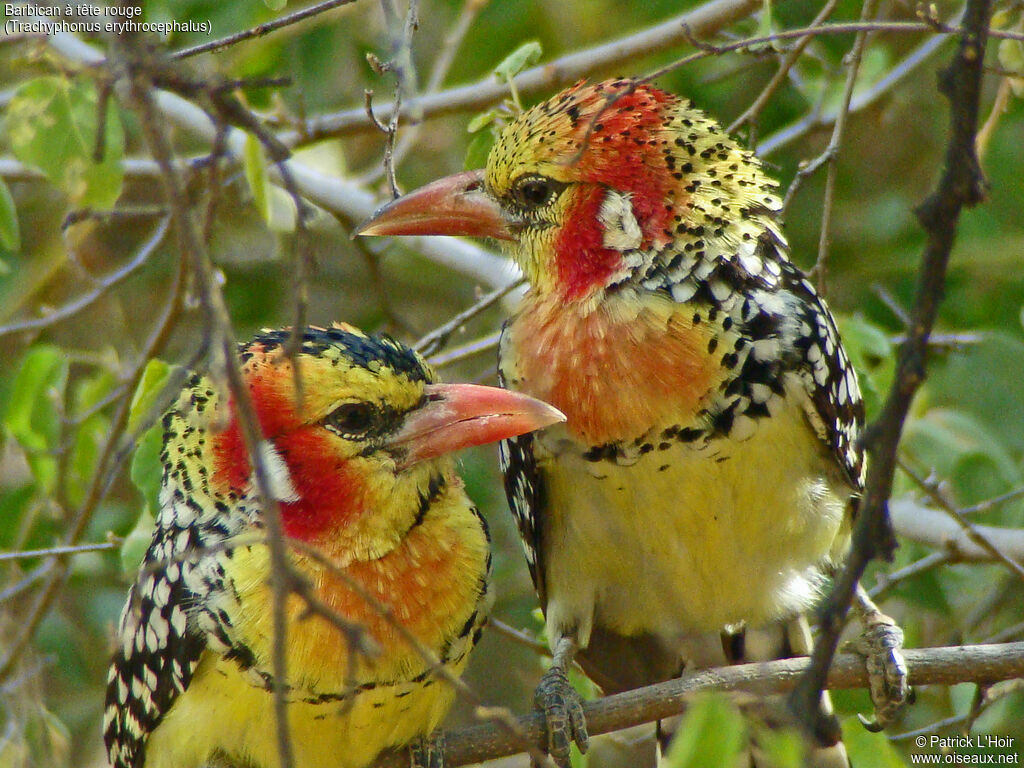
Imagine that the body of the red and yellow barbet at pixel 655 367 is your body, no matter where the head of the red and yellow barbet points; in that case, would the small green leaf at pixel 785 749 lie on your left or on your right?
on your left

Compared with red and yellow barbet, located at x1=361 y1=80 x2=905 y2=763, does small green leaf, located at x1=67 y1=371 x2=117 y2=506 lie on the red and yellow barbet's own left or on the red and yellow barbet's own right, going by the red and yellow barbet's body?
on the red and yellow barbet's own right

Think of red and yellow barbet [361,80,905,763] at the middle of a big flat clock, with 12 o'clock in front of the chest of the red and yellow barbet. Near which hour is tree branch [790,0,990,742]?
The tree branch is roughly at 10 o'clock from the red and yellow barbet.

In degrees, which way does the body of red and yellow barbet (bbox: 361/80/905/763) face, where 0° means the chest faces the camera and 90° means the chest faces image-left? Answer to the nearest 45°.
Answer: approximately 45°

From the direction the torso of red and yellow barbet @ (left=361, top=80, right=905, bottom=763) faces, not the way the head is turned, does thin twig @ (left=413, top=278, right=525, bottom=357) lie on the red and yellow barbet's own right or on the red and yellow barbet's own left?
on the red and yellow barbet's own right

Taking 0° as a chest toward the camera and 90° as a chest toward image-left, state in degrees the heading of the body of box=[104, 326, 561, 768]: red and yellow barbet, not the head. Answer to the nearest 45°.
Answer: approximately 315°

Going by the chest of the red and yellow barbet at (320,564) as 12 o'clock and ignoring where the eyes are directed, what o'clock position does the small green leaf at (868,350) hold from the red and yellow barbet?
The small green leaf is roughly at 10 o'clock from the red and yellow barbet.

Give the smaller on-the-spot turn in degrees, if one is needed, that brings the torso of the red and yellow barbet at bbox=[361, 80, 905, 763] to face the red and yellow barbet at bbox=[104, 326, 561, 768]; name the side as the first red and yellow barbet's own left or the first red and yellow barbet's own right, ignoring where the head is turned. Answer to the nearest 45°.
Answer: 0° — it already faces it
